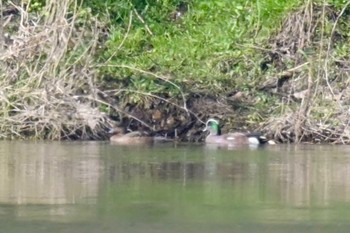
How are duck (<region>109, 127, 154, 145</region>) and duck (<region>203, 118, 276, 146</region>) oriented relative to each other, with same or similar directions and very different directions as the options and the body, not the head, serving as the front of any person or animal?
same or similar directions

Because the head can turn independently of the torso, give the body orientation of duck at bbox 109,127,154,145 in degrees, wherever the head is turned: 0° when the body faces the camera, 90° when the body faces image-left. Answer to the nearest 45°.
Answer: approximately 90°

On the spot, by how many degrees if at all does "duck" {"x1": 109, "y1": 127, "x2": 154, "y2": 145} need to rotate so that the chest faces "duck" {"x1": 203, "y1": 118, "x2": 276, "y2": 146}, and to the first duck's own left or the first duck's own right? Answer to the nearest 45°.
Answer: approximately 180°

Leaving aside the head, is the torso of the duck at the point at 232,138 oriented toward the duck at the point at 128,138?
yes

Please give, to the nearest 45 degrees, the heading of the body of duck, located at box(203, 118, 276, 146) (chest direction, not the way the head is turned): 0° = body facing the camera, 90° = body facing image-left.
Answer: approximately 90°

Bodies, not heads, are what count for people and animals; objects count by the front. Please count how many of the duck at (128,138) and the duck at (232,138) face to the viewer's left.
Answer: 2
